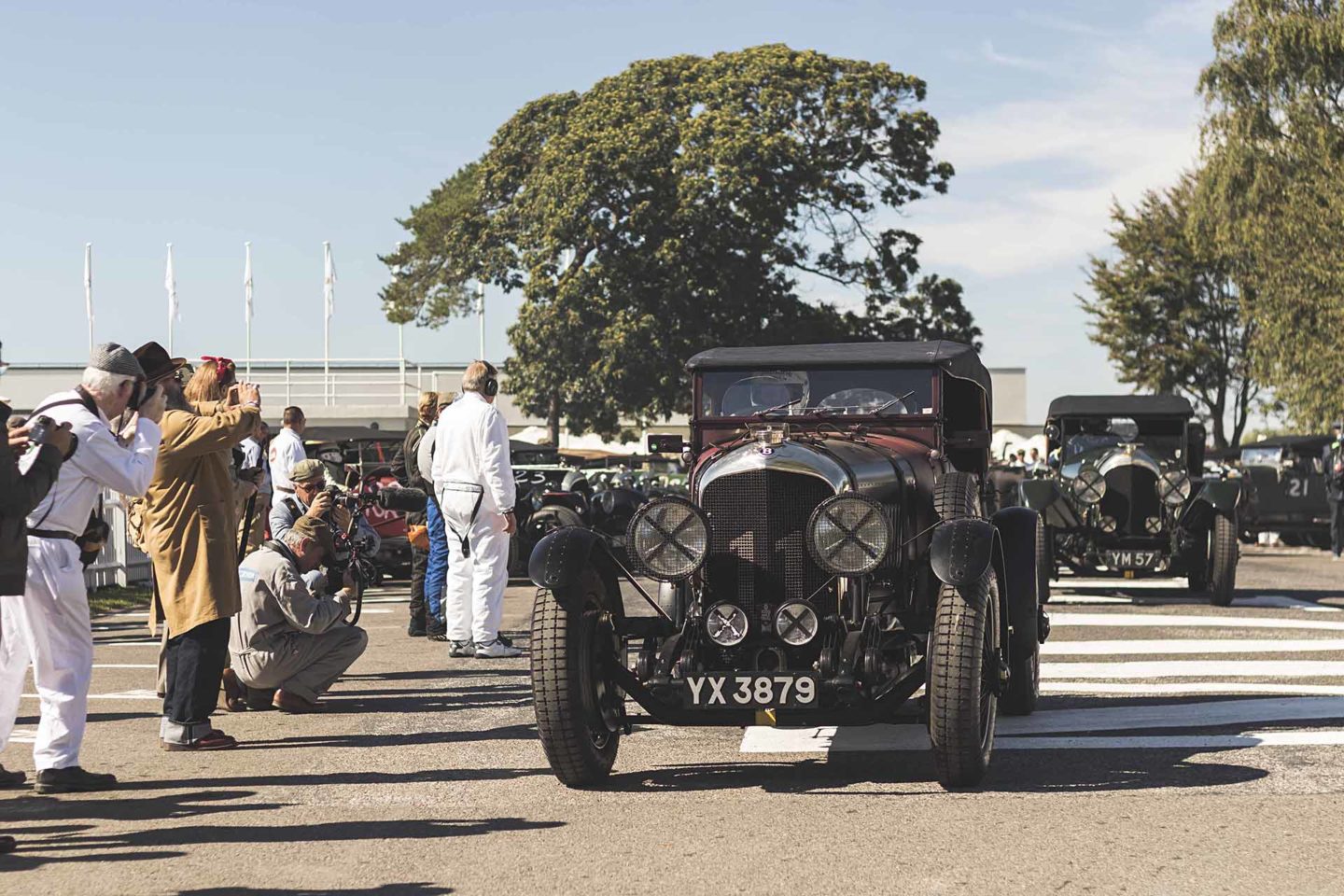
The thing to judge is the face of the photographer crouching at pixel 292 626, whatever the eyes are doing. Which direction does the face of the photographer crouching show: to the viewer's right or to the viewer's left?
to the viewer's right

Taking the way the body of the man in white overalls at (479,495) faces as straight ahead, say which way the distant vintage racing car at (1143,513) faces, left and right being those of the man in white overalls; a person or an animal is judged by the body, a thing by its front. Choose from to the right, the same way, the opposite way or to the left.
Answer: the opposite way

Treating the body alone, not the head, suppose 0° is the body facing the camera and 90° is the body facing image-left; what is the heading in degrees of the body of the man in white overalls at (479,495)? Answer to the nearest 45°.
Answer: approximately 225°

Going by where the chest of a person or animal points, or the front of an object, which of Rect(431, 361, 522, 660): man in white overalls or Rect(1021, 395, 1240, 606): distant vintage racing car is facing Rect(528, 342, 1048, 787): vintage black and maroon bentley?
the distant vintage racing car

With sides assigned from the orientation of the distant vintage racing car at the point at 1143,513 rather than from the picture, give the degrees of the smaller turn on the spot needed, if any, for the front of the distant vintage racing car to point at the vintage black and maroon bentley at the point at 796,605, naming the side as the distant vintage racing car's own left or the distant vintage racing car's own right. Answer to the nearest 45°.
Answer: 0° — it already faces it

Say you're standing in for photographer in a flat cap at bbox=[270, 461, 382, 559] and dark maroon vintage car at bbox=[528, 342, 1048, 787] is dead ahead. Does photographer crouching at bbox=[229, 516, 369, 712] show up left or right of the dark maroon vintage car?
right

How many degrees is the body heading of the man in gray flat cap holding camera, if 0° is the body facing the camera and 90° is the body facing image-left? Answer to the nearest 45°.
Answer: approximately 270°

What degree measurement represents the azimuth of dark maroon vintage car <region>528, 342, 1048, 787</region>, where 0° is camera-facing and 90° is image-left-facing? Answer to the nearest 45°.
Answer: approximately 0°

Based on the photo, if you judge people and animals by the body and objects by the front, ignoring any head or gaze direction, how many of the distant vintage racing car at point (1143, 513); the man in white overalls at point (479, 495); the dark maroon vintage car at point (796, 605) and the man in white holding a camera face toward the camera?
2

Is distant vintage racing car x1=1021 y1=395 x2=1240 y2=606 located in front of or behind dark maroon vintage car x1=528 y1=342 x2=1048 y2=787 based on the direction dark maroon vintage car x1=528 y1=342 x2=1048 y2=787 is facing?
behind

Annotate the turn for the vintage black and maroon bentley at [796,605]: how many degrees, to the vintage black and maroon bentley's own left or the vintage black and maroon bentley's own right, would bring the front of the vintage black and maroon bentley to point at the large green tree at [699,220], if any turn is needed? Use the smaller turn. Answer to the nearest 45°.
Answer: approximately 180°

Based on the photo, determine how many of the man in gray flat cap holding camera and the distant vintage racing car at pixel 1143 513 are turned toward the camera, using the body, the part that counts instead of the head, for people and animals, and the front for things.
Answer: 1
